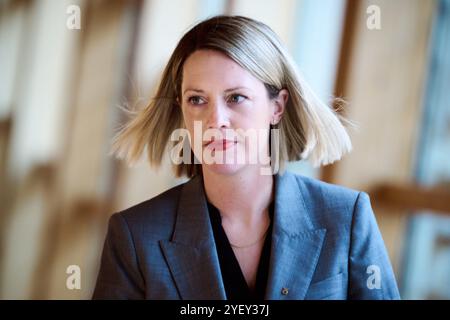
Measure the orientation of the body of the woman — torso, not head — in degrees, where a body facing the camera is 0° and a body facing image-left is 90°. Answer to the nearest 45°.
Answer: approximately 0°

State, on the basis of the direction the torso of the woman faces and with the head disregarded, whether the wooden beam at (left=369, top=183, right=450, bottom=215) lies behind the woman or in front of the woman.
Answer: behind
